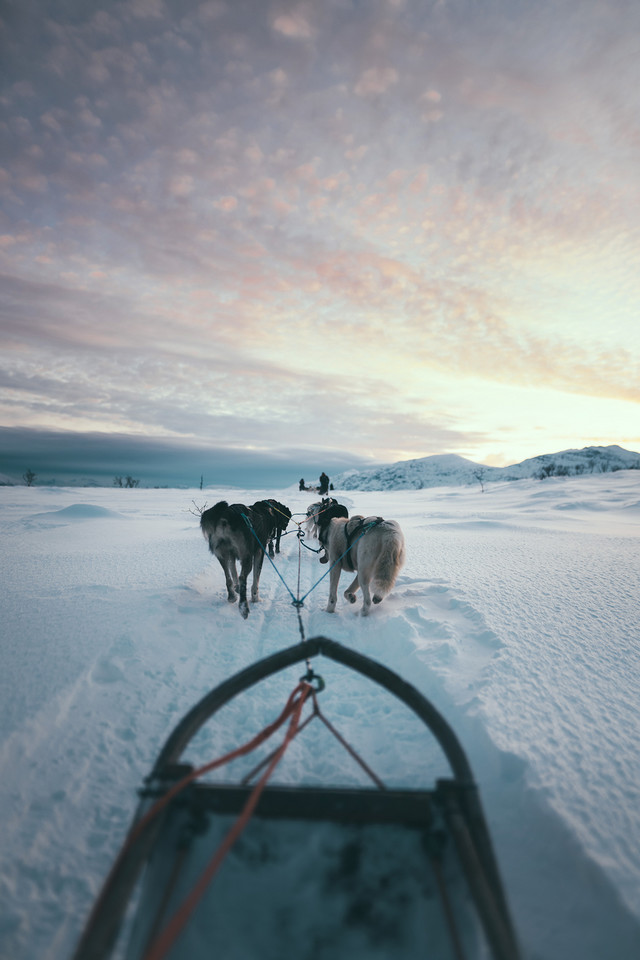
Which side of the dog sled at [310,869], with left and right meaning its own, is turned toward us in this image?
back

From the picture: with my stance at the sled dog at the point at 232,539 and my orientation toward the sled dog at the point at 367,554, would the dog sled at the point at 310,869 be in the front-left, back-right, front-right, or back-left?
front-right

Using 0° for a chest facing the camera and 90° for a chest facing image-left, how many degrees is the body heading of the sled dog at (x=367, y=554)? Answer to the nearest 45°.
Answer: approximately 135°

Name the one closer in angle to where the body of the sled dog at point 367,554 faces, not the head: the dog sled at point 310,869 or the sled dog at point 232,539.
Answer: the sled dog

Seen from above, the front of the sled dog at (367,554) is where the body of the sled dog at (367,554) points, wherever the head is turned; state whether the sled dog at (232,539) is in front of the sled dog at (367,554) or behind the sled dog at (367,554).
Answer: in front

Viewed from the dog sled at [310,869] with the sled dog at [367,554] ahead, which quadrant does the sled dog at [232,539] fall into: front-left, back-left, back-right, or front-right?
front-left

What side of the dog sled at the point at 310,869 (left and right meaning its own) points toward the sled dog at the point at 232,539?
front
